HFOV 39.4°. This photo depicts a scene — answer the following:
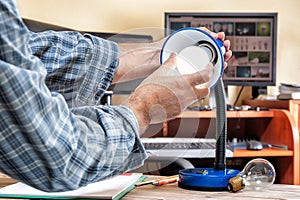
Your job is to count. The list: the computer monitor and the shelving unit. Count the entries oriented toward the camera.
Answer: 2

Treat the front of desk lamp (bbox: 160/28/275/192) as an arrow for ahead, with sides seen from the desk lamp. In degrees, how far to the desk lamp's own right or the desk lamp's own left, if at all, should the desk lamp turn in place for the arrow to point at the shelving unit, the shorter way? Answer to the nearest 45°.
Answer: approximately 135° to the desk lamp's own right

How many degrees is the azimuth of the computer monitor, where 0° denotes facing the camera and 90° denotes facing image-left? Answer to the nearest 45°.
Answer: approximately 0°

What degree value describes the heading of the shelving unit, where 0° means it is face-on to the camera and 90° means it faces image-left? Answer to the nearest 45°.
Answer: approximately 0°

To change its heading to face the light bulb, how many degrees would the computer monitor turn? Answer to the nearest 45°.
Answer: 0° — it already faces it
